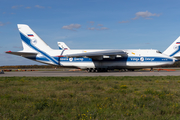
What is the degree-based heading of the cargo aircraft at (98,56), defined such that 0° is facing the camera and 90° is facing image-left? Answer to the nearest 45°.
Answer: approximately 270°
